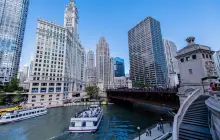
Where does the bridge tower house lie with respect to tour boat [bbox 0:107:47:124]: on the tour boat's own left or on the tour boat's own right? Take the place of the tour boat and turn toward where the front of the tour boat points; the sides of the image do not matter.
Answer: on the tour boat's own left
